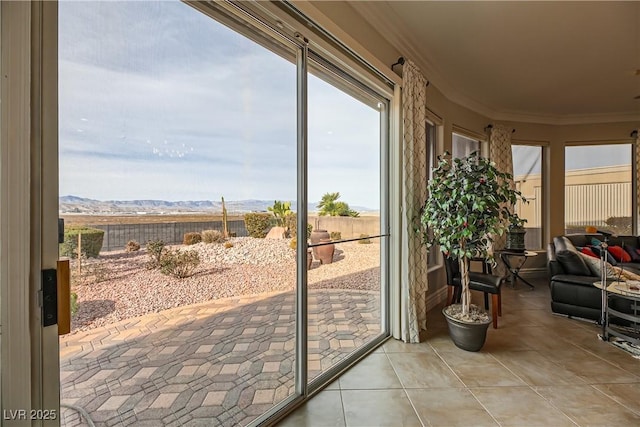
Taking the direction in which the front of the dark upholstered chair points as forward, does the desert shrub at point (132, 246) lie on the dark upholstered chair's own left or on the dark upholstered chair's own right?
on the dark upholstered chair's own right

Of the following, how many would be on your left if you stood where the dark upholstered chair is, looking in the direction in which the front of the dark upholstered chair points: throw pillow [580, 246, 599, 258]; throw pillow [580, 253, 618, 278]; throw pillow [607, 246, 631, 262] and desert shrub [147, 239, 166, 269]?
3

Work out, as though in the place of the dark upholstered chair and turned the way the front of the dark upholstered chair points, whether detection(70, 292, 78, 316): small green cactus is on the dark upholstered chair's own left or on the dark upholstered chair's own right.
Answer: on the dark upholstered chair's own right

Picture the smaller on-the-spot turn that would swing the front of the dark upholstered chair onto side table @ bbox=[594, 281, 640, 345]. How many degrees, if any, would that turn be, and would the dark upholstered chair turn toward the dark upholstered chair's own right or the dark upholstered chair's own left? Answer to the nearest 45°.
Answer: approximately 45° to the dark upholstered chair's own left

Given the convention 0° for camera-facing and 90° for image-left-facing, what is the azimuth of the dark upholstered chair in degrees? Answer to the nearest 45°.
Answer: approximately 315°

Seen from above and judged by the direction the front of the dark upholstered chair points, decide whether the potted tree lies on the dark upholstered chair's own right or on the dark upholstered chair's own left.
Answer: on the dark upholstered chair's own right

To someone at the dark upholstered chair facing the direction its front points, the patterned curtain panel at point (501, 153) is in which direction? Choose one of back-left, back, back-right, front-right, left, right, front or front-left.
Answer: back-left
